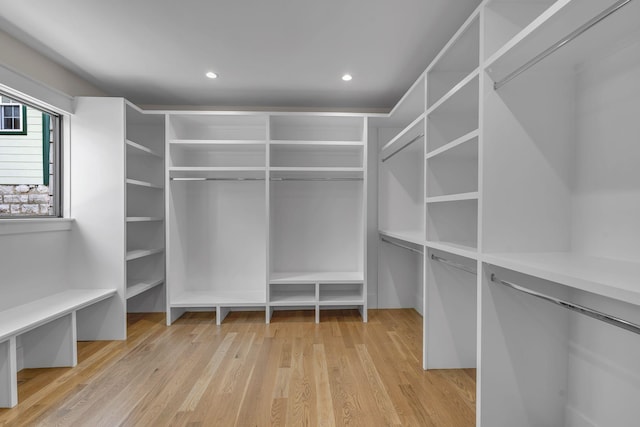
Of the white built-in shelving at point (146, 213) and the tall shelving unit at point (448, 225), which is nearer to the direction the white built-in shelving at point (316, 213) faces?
the tall shelving unit

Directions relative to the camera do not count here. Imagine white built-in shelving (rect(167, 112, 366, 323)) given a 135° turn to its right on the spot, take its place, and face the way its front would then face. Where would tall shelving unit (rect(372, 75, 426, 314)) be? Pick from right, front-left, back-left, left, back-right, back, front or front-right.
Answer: back-right

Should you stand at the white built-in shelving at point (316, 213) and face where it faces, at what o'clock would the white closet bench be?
The white closet bench is roughly at 2 o'clock from the white built-in shelving.

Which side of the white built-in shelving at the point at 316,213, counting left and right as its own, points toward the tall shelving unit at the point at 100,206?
right

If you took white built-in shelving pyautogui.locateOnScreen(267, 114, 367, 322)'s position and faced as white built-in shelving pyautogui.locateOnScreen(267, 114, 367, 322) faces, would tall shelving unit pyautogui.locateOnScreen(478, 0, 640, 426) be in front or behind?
in front

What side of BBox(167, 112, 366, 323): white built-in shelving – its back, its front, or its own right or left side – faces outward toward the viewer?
front

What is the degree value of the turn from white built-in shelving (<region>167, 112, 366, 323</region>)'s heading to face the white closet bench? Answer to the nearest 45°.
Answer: approximately 45° to its right

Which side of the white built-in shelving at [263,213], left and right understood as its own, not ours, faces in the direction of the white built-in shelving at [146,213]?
right

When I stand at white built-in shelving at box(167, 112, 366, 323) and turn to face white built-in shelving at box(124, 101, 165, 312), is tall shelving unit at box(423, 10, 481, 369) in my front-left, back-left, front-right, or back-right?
back-left

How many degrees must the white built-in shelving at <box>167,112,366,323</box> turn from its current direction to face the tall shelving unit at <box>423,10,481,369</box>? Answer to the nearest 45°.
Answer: approximately 45° to its left

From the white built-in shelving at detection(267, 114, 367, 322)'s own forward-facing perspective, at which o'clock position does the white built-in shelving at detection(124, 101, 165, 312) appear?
the white built-in shelving at detection(124, 101, 165, 312) is roughly at 3 o'clock from the white built-in shelving at detection(267, 114, 367, 322).

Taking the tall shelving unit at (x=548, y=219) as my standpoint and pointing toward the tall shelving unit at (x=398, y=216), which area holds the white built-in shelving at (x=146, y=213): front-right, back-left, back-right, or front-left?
front-left
